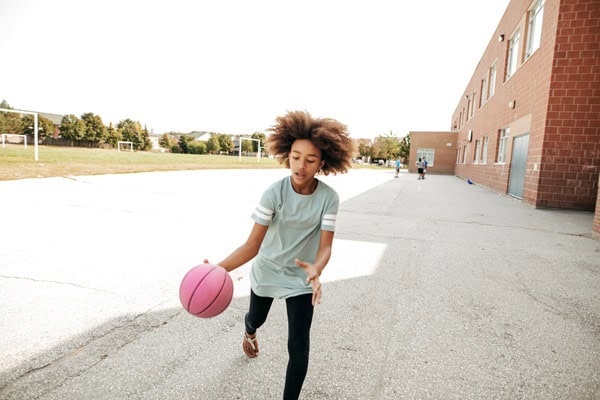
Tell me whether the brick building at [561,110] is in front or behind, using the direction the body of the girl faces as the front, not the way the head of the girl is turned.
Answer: behind

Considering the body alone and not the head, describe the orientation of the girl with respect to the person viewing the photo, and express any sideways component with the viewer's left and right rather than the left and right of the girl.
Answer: facing the viewer

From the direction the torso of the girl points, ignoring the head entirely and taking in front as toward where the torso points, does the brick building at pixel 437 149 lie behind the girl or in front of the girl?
behind
